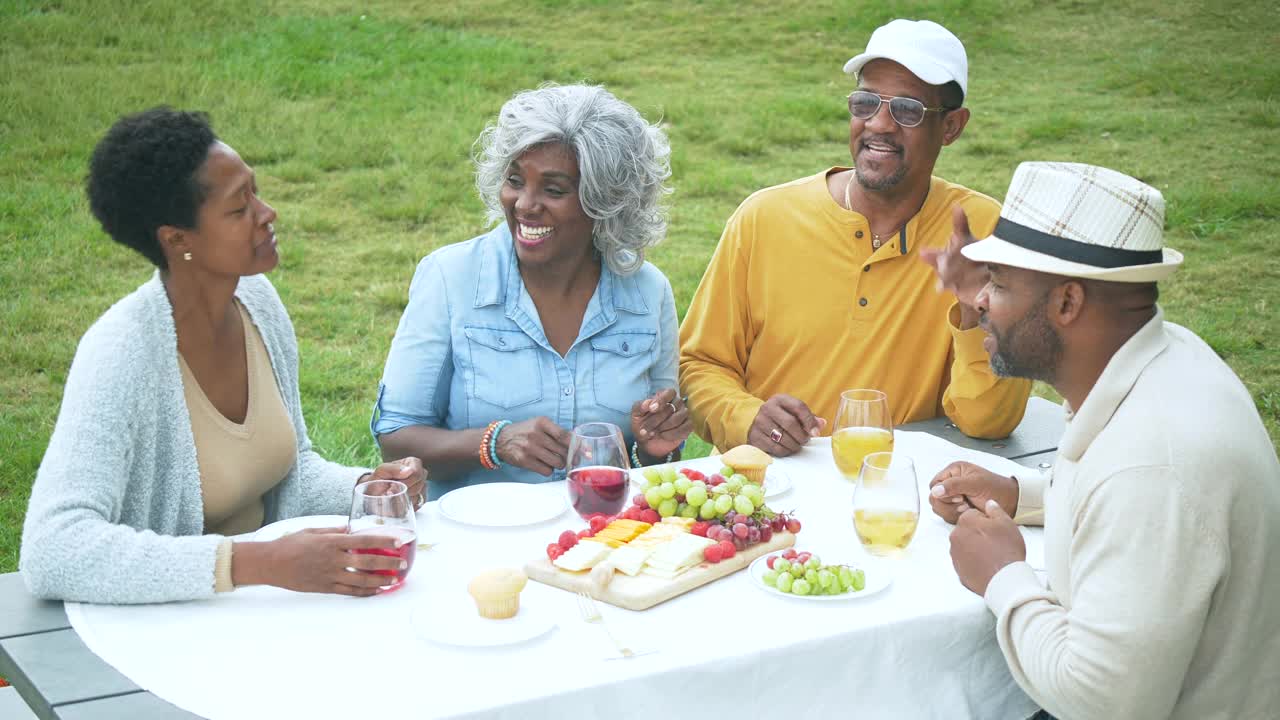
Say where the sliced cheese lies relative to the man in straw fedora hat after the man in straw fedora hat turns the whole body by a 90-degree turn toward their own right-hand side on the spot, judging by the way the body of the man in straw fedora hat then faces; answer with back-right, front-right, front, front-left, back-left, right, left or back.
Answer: left

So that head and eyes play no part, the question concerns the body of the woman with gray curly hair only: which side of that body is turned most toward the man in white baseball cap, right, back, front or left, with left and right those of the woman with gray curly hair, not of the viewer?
left

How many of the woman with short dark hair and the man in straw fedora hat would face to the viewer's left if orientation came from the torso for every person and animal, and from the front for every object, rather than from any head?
1

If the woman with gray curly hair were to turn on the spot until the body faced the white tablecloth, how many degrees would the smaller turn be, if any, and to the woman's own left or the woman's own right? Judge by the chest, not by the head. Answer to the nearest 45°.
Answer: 0° — they already face it

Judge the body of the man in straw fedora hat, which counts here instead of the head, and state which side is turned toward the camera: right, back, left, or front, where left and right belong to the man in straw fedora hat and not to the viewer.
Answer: left

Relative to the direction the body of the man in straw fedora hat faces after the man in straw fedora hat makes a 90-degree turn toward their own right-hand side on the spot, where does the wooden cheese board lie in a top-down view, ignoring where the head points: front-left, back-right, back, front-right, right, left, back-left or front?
left

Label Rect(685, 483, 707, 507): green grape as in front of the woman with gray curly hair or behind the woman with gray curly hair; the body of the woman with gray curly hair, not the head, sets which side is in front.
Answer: in front

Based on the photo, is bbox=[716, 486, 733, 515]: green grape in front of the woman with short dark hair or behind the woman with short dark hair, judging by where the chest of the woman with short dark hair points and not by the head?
in front

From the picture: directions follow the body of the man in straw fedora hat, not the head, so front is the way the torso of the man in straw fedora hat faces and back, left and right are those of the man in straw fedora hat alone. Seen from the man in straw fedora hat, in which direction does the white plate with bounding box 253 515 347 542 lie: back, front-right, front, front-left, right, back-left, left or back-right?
front

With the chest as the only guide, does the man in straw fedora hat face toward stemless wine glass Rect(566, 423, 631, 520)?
yes

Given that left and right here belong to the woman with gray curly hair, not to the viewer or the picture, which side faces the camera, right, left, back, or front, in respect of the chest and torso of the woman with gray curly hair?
front

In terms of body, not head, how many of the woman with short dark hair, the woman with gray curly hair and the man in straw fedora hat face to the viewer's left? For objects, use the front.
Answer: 1

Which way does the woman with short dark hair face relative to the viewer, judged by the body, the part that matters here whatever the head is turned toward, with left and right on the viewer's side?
facing the viewer and to the right of the viewer

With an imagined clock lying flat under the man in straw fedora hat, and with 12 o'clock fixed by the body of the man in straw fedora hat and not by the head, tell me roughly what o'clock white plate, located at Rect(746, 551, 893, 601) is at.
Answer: The white plate is roughly at 12 o'clock from the man in straw fedora hat.

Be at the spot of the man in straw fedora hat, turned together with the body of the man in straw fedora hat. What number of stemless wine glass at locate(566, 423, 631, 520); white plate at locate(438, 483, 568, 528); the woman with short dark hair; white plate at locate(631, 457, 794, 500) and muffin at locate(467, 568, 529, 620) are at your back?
0

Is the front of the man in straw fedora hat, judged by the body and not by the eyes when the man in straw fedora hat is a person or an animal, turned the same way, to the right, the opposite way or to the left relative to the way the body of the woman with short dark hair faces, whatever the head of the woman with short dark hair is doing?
the opposite way

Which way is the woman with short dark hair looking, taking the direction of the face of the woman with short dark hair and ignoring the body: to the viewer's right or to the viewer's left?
to the viewer's right

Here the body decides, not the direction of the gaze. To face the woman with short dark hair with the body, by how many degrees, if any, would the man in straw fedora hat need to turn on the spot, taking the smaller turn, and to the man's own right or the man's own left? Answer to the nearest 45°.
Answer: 0° — they already face them

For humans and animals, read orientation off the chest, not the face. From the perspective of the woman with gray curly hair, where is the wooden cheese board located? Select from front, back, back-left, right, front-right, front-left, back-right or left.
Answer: front

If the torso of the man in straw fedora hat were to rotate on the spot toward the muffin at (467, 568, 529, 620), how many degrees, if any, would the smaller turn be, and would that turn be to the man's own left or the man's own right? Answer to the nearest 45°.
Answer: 0° — they already face it
